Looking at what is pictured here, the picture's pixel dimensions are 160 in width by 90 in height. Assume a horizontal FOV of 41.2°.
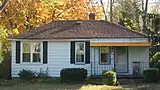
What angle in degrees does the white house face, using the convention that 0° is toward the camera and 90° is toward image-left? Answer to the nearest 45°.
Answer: approximately 0°

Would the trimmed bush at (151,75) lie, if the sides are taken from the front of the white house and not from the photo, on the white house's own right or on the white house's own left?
on the white house's own left

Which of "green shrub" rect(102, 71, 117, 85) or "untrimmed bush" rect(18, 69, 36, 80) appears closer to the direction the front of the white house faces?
the green shrub

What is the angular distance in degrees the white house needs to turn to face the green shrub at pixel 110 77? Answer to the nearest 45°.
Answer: approximately 45° to its left

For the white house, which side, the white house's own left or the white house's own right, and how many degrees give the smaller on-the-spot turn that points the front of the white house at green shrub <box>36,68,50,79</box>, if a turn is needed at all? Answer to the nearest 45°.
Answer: approximately 90° to the white house's own right
